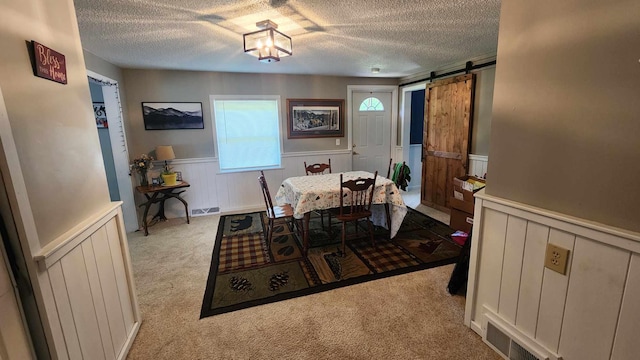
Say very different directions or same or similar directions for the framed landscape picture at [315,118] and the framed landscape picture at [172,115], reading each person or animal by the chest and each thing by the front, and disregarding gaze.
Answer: same or similar directions

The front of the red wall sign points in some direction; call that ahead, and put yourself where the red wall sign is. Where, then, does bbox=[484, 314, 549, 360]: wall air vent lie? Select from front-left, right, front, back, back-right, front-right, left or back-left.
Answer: front

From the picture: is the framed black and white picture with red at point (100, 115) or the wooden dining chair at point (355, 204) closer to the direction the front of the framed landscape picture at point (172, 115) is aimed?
the wooden dining chair

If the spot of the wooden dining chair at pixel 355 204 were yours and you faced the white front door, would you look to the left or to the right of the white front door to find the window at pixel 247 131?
left

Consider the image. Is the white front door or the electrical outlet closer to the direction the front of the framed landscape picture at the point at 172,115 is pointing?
the electrical outlet

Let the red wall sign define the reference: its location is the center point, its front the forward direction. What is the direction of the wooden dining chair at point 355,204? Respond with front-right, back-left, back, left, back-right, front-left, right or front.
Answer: front-left

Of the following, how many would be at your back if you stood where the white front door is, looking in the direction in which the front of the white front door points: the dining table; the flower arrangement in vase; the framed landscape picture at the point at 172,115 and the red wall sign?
0

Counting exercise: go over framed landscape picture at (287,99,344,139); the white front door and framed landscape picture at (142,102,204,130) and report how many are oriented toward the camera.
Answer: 3

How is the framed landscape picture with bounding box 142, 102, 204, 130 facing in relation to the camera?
toward the camera

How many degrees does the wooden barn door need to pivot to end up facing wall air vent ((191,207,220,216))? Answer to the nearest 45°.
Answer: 0° — it already faces it

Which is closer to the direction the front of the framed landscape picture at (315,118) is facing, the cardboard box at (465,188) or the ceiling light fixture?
the ceiling light fixture

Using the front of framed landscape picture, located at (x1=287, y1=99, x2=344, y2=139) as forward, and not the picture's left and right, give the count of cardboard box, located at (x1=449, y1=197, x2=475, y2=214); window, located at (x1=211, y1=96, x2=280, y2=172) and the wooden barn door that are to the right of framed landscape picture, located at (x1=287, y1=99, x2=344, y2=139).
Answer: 1

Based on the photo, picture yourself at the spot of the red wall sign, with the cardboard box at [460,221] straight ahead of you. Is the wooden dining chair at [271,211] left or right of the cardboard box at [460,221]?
left

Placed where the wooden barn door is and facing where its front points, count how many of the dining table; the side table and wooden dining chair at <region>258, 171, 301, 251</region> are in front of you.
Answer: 3

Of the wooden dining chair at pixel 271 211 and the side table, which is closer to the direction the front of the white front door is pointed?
the wooden dining chair

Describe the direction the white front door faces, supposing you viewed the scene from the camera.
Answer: facing the viewer

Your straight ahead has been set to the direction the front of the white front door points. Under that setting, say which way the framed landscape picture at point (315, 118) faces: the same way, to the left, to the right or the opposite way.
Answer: the same way

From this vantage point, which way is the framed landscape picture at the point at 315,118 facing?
toward the camera
